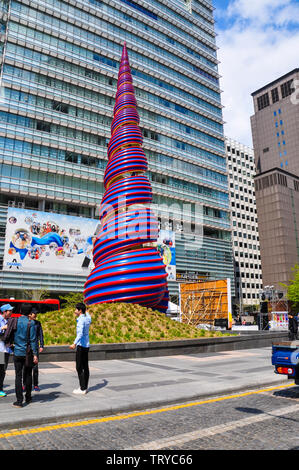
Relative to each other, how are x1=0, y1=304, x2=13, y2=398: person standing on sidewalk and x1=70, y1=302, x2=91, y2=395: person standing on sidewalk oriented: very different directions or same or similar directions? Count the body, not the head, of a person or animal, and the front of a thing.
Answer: very different directions

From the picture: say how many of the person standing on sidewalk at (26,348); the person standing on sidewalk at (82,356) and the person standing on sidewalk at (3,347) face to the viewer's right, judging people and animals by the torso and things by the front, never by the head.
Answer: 1

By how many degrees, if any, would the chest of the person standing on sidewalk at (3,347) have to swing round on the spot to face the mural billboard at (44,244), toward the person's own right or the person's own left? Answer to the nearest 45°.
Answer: approximately 90° to the person's own left

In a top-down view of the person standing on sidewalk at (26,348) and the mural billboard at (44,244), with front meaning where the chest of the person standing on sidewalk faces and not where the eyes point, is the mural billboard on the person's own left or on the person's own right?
on the person's own right

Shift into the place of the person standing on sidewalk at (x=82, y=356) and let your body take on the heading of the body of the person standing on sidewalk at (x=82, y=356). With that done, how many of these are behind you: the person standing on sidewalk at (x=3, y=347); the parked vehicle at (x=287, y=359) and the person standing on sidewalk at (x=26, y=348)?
1

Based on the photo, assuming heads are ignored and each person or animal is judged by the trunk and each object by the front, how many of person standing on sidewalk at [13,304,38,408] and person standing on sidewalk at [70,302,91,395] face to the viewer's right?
0

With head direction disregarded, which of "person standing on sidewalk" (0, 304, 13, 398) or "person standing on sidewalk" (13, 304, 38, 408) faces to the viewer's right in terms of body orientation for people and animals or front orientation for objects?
"person standing on sidewalk" (0, 304, 13, 398)

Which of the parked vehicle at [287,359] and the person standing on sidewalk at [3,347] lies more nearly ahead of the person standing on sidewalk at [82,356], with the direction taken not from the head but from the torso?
the person standing on sidewalk

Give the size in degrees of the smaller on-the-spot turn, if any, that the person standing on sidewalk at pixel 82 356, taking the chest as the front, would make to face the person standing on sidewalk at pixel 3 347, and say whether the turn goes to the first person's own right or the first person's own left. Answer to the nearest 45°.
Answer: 0° — they already face them

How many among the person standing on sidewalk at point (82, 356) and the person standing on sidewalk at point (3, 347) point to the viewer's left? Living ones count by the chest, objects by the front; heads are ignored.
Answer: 1

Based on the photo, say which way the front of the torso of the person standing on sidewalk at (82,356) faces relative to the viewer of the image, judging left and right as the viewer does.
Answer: facing to the left of the viewer

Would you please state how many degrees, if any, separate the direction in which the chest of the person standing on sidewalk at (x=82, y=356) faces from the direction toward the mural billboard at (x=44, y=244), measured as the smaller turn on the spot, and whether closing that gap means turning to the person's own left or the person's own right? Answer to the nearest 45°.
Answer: approximately 90° to the person's own right

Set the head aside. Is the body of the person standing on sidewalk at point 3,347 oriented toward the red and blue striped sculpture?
no

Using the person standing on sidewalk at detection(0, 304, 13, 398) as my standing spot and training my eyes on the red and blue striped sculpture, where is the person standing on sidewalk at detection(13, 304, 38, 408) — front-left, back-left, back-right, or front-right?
back-right

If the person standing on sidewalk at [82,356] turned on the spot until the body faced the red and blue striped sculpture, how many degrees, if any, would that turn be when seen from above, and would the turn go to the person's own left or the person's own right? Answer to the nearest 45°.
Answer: approximately 90° to the person's own right

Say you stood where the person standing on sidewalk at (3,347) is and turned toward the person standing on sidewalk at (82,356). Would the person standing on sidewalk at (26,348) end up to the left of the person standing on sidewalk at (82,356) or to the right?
right

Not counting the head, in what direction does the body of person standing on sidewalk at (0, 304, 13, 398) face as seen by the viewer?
to the viewer's right
